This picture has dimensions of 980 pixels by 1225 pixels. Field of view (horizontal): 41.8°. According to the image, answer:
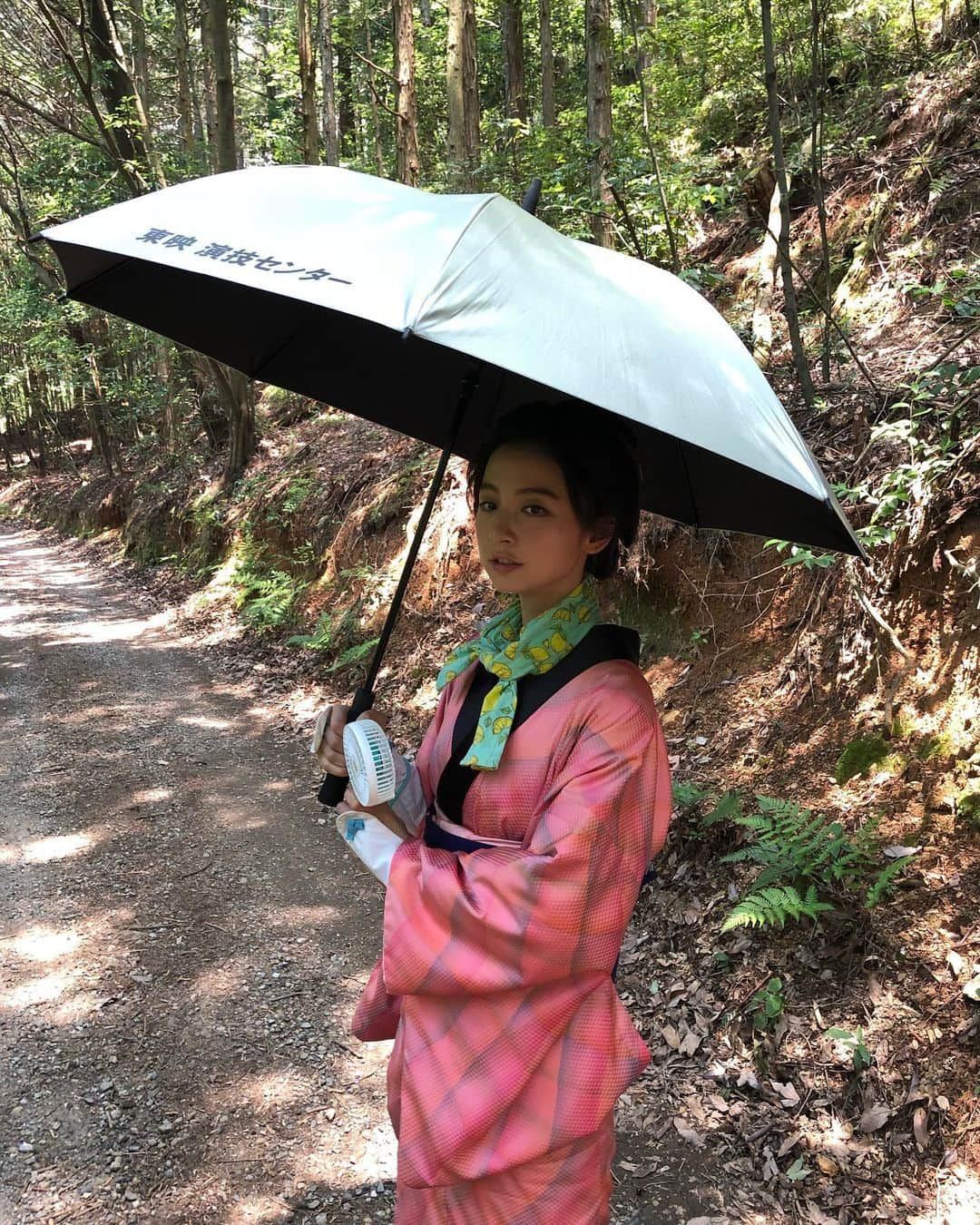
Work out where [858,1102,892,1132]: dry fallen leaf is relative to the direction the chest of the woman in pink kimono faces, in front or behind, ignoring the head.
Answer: behind

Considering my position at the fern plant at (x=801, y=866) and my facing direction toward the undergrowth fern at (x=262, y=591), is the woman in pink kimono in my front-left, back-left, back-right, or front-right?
back-left

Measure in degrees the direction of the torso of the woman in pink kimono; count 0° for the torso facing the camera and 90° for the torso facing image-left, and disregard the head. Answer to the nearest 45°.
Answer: approximately 45°

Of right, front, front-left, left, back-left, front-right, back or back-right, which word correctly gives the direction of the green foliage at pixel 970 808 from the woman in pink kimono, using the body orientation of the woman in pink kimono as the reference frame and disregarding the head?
back

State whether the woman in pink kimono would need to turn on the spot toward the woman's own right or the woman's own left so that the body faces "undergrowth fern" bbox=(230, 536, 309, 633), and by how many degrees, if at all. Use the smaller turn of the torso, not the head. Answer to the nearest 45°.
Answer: approximately 135° to the woman's own right

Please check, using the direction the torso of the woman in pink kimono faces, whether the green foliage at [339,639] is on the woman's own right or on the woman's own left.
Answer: on the woman's own right

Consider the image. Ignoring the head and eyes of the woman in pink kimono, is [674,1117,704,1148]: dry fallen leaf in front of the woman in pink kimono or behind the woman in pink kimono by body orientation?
behind

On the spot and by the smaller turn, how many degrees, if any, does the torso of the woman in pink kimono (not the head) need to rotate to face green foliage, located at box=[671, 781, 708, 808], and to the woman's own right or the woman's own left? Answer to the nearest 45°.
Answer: approximately 135° to the woman's own right

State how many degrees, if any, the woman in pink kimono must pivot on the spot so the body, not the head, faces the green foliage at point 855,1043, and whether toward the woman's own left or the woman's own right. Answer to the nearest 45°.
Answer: approximately 180°

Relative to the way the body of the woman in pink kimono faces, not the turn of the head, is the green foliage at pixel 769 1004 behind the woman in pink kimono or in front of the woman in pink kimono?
behind

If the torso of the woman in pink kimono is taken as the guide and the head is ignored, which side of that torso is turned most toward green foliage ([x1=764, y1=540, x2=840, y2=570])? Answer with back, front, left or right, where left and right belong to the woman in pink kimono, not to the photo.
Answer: back

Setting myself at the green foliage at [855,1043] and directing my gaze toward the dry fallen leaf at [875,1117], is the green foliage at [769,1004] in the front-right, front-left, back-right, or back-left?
back-right
